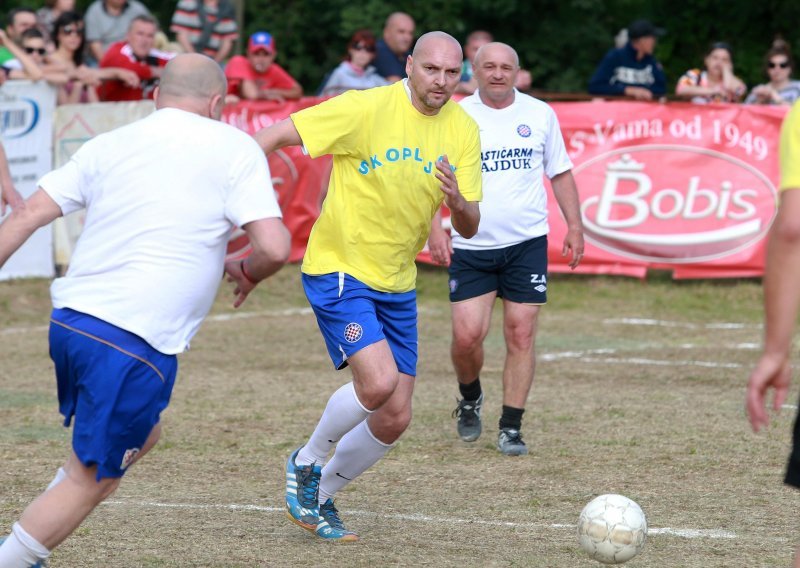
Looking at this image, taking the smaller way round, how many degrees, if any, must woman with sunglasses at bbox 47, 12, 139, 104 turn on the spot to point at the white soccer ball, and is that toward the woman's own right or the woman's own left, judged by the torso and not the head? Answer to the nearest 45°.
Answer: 0° — they already face it

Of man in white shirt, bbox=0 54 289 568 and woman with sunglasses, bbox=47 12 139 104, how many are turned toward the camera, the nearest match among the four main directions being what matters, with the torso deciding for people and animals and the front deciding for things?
1

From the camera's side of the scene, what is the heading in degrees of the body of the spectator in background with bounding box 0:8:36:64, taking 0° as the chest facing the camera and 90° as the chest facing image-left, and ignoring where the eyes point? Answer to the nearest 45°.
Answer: approximately 315°

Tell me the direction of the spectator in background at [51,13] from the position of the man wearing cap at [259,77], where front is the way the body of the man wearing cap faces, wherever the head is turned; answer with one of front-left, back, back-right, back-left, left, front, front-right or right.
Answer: right

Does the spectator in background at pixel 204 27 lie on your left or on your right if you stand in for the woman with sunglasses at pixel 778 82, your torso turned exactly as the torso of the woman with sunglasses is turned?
on your right

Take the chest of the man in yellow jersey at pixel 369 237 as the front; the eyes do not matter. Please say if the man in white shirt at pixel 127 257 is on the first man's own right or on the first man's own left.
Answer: on the first man's own right

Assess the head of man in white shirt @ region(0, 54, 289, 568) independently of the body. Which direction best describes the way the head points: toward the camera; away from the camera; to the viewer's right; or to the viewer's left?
away from the camera

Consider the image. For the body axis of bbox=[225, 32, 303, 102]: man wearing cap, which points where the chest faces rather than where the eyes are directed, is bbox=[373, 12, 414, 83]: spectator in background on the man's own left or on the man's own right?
on the man's own left

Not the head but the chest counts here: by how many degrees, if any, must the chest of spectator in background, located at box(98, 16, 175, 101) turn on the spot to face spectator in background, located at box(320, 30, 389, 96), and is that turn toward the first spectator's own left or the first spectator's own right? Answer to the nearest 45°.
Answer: approximately 45° to the first spectator's own left

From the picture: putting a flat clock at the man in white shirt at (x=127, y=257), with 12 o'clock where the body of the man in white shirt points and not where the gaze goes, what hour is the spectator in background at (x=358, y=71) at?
The spectator in background is roughly at 11 o'clock from the man in white shirt.
